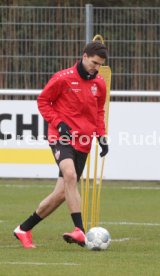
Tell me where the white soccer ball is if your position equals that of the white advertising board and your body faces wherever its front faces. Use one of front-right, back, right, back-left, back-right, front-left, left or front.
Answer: front

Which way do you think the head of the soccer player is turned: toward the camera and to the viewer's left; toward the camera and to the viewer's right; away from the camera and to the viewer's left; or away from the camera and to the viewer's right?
toward the camera and to the viewer's right

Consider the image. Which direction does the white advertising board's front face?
toward the camera

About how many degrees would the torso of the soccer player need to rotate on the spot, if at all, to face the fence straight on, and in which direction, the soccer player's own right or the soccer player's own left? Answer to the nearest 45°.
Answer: approximately 135° to the soccer player's own left

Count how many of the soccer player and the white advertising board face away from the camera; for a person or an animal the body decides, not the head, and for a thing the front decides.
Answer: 0

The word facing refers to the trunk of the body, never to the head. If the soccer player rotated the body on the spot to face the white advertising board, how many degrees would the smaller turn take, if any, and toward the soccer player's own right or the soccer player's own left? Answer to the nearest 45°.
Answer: approximately 135° to the soccer player's own left

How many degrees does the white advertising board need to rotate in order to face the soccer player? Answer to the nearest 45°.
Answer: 0° — it already faces them

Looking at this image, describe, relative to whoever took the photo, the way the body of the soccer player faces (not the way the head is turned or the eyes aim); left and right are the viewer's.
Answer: facing the viewer and to the right of the viewer
